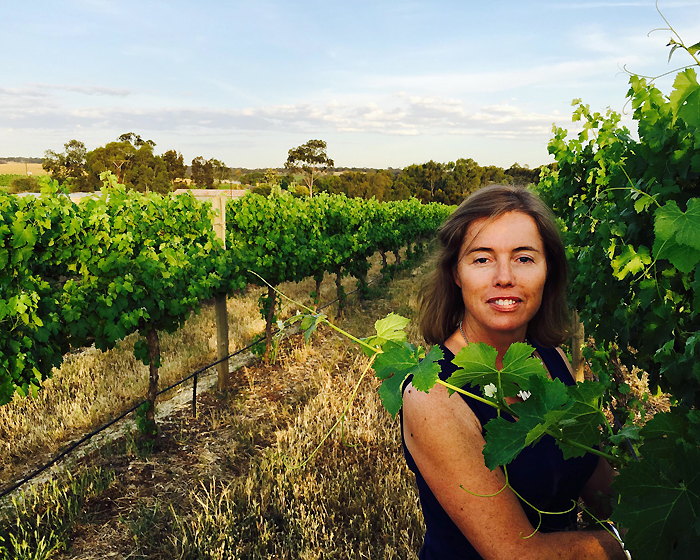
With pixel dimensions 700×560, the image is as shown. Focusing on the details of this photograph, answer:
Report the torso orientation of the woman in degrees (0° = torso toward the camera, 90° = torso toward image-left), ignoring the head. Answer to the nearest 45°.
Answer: approximately 315°

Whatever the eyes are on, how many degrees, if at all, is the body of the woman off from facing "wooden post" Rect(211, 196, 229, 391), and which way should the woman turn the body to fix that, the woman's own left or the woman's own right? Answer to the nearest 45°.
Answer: approximately 180°

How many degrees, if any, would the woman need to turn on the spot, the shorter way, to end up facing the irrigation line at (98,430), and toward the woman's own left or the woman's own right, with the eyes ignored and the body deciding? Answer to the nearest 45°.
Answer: approximately 180°
